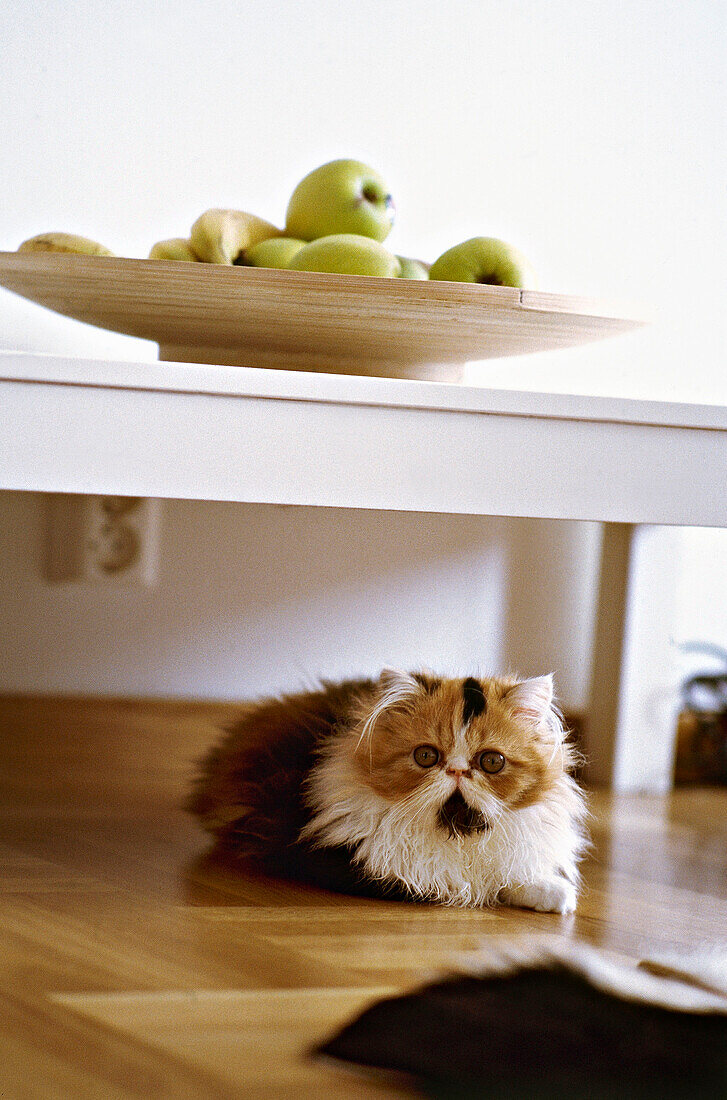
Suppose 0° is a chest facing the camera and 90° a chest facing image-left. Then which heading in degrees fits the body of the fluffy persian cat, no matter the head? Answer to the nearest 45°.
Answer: approximately 315°

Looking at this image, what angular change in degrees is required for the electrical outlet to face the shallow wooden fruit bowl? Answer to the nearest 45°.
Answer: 0° — it already faces it
